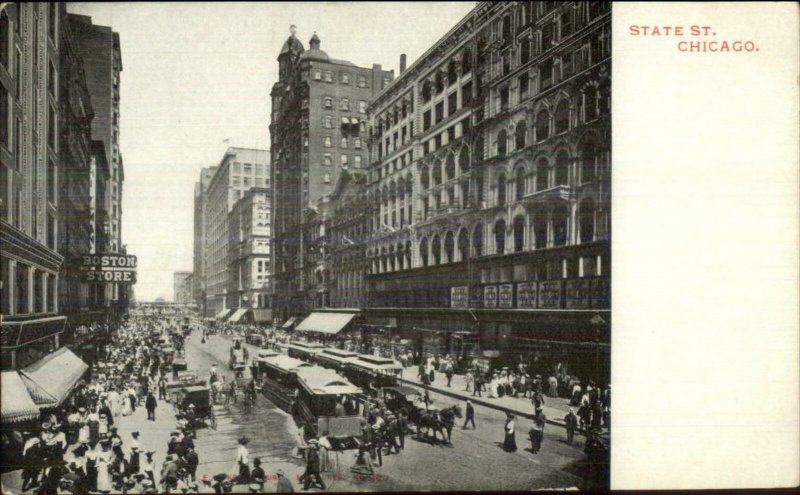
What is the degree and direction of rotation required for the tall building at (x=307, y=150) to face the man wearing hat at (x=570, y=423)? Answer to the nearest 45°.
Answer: approximately 90° to its left
